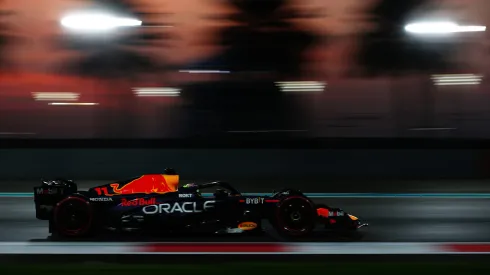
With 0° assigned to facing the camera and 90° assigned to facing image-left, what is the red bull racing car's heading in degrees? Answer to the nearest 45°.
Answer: approximately 270°

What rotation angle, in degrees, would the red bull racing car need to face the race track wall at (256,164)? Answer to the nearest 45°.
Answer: approximately 90° to its left
